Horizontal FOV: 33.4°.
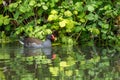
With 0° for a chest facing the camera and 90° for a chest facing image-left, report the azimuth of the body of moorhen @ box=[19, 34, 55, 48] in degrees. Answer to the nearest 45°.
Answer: approximately 270°
